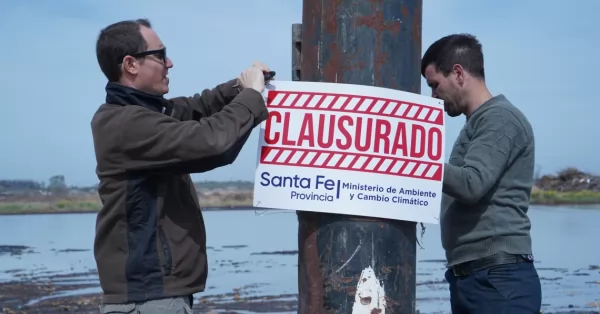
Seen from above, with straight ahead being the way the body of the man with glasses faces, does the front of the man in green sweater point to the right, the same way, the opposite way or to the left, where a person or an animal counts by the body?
the opposite way

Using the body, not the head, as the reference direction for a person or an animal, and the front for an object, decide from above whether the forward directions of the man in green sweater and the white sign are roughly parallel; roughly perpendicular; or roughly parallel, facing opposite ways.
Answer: roughly perpendicular

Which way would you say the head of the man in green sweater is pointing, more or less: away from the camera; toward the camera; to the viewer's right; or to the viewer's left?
to the viewer's left

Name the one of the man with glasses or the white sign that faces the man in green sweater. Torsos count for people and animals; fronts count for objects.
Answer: the man with glasses

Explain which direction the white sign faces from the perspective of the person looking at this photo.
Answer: facing the viewer

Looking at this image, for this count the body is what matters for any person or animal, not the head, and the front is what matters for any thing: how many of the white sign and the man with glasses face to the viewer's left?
0

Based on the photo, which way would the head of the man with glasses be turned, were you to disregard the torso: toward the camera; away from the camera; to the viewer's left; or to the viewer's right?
to the viewer's right

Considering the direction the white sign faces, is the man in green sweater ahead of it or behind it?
behind

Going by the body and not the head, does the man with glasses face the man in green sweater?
yes

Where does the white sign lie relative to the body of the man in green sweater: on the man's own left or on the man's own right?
on the man's own left

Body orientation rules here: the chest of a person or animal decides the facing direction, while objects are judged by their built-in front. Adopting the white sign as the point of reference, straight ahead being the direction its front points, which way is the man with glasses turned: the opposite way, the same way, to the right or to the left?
to the left

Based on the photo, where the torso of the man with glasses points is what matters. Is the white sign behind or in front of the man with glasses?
in front

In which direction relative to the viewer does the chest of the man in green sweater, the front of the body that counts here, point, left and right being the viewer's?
facing to the left of the viewer

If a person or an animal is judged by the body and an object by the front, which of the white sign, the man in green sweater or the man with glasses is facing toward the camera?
the white sign

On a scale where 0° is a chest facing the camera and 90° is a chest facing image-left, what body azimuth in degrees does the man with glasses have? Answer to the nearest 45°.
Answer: approximately 270°
